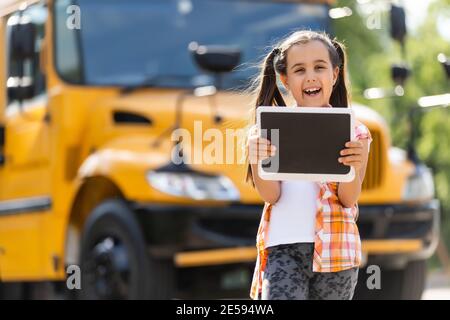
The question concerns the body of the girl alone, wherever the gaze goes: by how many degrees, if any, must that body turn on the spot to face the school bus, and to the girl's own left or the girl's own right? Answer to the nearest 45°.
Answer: approximately 180°

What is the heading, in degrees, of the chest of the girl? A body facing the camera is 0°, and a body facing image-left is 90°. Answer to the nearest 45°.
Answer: approximately 0°

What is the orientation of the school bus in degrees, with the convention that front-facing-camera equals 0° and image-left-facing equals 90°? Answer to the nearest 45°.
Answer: approximately 315°
